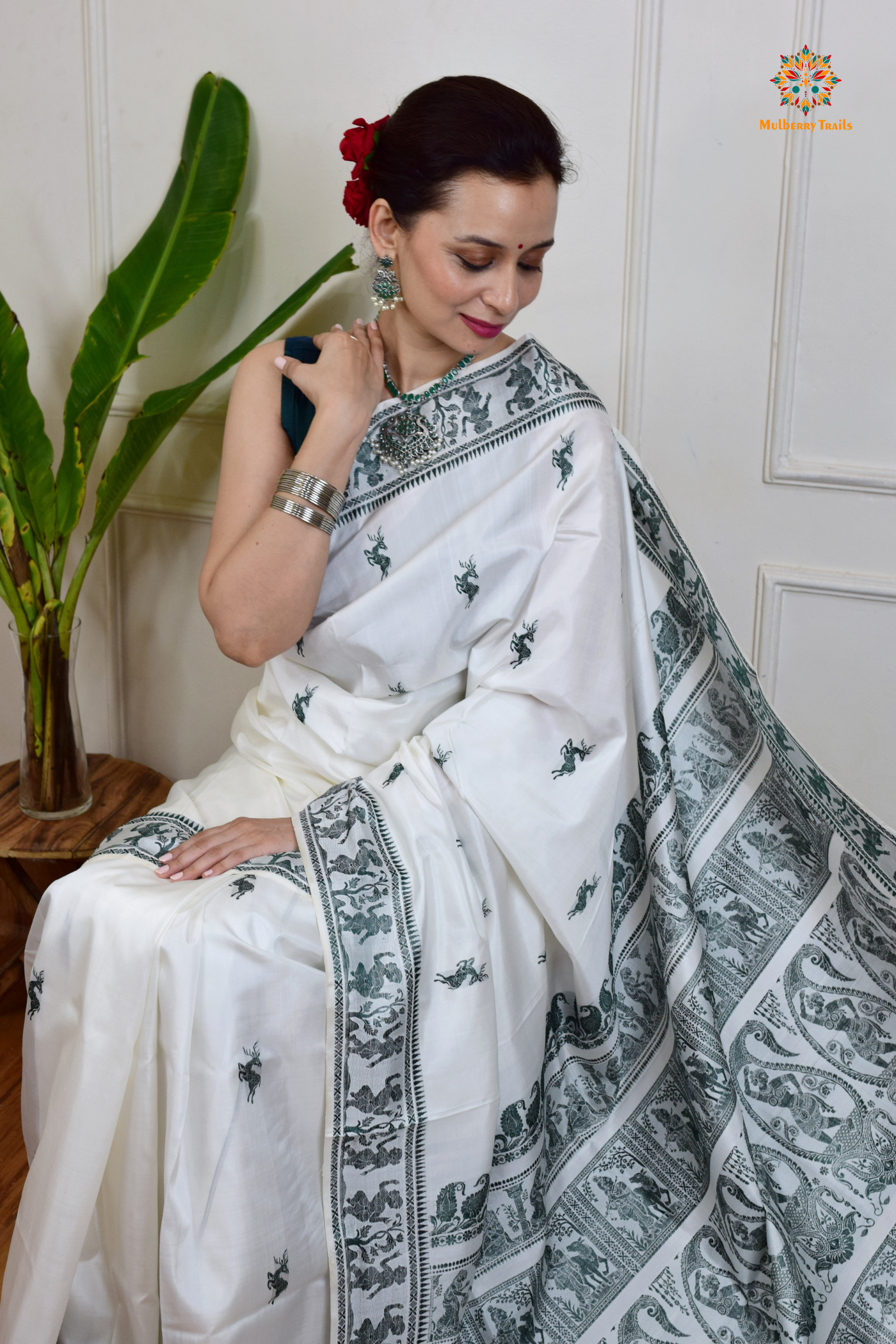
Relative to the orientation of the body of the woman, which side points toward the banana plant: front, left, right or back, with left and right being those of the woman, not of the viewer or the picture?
right

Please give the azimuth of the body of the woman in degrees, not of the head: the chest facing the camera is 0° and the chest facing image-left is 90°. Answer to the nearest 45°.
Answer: approximately 45°
